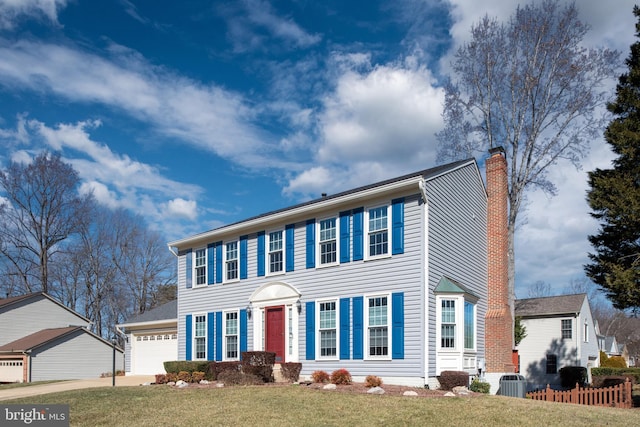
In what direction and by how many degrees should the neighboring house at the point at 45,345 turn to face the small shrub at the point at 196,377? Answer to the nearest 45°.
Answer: approximately 45° to its left

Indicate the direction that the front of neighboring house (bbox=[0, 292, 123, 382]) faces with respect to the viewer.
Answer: facing the viewer and to the left of the viewer

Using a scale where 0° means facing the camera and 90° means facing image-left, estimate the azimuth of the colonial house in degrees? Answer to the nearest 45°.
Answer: approximately 45°

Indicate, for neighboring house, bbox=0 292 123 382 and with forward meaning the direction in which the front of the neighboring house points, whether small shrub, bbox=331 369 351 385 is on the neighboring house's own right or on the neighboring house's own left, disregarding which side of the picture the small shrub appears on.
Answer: on the neighboring house's own left

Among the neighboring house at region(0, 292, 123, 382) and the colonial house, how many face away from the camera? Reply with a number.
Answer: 0

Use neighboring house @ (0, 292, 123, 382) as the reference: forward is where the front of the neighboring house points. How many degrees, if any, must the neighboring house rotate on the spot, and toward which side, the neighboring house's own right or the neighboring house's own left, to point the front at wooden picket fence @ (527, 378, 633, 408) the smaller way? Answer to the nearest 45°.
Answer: approximately 90° to the neighboring house's own left

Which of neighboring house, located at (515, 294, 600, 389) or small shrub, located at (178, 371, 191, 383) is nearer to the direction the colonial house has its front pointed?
the small shrub
